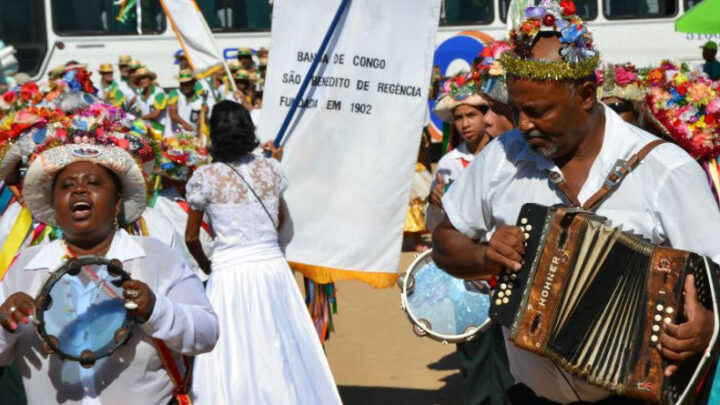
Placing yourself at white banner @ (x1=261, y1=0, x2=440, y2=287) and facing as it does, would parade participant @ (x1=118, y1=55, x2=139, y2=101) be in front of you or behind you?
behind

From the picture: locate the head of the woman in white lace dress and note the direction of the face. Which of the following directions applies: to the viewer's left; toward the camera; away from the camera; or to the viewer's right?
away from the camera

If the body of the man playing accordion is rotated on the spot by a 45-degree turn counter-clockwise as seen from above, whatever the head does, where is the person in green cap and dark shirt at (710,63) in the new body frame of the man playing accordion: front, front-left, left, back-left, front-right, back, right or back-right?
back

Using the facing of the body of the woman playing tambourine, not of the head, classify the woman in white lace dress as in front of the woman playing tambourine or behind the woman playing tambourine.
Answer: behind

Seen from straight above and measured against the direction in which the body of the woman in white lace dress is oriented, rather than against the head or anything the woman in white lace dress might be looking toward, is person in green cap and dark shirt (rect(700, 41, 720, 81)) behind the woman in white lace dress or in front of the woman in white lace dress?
in front

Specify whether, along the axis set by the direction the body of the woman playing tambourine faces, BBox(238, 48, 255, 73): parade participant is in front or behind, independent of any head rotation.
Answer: behind

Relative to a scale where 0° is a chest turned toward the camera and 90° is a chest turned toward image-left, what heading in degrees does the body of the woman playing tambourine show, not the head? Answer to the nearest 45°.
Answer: approximately 0°

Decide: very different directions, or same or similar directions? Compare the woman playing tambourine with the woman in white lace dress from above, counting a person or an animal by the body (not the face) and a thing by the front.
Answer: very different directions

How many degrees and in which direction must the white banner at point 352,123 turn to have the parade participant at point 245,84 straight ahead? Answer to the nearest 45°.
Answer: approximately 180°

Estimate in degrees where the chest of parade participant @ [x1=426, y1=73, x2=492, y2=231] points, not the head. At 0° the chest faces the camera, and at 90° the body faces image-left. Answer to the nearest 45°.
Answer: approximately 45°

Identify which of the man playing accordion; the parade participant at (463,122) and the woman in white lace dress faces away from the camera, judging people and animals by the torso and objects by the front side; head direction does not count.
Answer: the woman in white lace dress

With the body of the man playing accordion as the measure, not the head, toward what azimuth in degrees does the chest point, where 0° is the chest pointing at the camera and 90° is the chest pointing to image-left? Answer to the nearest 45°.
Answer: approximately 45°

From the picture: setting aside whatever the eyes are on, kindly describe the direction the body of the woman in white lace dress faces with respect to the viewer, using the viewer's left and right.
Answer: facing away from the viewer

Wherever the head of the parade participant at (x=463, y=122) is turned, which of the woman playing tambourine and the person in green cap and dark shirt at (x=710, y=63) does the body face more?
the woman playing tambourine
